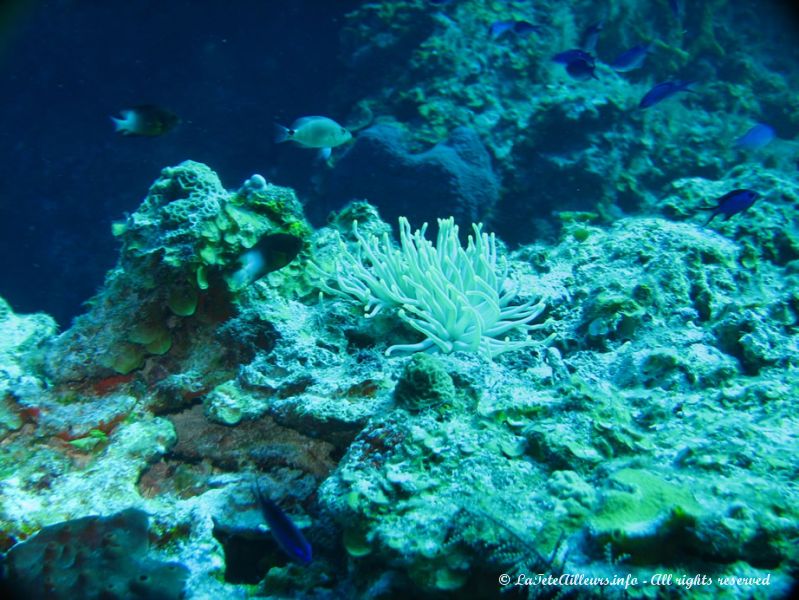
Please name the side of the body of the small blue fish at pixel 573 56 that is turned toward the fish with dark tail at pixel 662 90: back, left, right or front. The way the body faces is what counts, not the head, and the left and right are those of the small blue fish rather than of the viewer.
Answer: back

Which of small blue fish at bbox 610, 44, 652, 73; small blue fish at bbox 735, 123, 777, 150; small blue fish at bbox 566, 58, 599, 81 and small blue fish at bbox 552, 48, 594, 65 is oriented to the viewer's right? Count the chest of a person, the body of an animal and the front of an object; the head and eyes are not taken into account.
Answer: small blue fish at bbox 735, 123, 777, 150

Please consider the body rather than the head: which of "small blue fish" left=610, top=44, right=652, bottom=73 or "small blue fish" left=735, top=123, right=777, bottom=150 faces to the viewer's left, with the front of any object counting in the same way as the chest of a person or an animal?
"small blue fish" left=610, top=44, right=652, bottom=73

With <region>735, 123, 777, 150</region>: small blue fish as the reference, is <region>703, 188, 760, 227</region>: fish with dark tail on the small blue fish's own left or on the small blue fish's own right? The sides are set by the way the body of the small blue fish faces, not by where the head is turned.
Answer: on the small blue fish's own right

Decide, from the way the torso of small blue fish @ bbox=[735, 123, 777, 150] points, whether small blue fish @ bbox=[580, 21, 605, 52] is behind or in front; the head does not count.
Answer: behind

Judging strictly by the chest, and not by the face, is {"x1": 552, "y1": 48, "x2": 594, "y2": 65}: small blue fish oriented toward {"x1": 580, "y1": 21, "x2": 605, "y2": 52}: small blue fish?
no

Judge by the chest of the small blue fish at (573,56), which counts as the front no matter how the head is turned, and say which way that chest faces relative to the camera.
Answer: to the viewer's left

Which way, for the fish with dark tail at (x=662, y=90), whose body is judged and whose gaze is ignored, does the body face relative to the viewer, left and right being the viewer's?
facing to the left of the viewer

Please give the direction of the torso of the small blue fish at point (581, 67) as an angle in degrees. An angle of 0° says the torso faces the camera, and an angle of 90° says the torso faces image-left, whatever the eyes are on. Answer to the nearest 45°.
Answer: approximately 90°

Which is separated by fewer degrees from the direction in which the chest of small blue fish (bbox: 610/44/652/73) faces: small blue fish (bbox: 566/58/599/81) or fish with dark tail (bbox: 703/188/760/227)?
the small blue fish

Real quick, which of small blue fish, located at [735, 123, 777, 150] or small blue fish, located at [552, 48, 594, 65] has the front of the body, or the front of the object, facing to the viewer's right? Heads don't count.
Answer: small blue fish, located at [735, 123, 777, 150]

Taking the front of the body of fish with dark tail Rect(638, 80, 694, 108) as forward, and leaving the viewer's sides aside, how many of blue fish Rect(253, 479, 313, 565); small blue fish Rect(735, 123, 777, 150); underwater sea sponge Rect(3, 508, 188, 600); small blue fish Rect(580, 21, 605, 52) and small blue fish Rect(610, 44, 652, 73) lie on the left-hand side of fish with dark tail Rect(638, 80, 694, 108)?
2

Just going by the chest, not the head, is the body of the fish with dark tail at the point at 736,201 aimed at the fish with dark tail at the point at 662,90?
no
